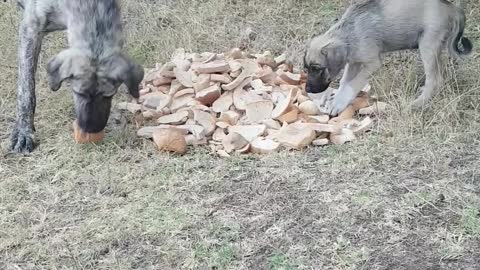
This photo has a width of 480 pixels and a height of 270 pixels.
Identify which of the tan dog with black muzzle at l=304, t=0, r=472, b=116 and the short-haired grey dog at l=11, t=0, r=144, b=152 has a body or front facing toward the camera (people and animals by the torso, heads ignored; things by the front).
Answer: the short-haired grey dog at l=11, t=0, r=144, b=152

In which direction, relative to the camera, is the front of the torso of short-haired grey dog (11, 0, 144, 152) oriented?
toward the camera

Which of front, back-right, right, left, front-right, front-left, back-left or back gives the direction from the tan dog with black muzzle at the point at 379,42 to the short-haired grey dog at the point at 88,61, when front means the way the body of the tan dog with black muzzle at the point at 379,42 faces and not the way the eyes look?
front-left

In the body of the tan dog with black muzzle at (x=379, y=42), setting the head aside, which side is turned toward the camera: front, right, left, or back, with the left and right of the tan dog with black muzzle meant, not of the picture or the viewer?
left

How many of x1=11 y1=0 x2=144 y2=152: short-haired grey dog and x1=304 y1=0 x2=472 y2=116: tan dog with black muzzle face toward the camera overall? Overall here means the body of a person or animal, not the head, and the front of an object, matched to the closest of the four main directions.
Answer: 1

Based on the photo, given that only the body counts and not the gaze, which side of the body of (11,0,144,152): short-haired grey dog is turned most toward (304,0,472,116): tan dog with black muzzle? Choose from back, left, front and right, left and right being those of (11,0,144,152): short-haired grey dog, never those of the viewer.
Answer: left
